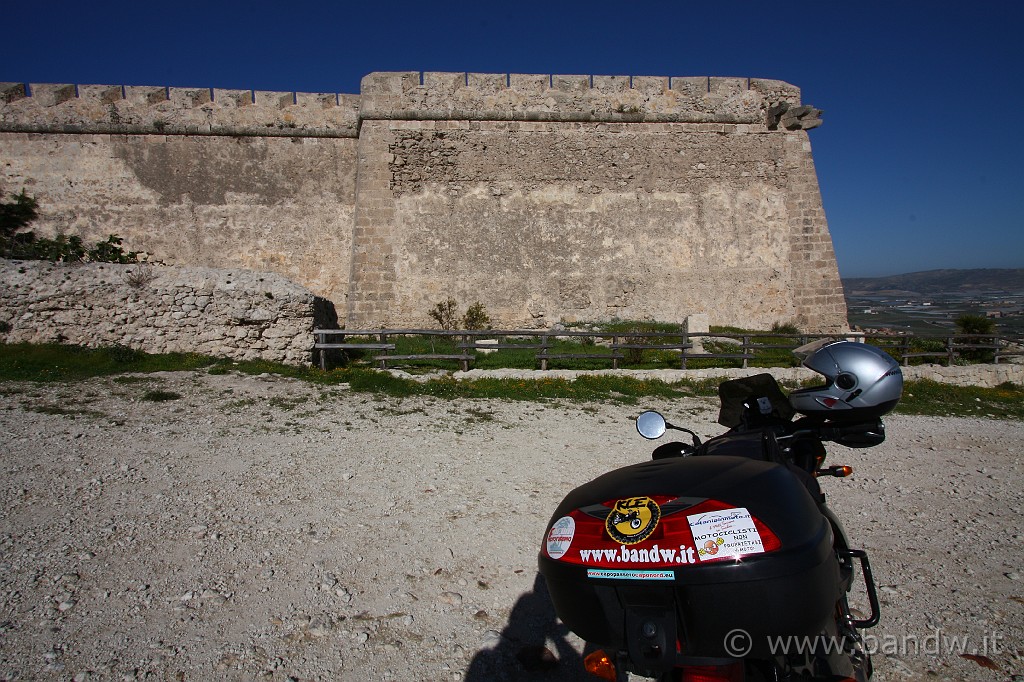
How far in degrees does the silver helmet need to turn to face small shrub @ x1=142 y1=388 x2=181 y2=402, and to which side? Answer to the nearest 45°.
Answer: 0° — it already faces it

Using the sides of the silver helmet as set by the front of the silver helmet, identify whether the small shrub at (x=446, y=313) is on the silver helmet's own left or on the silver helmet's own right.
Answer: on the silver helmet's own right

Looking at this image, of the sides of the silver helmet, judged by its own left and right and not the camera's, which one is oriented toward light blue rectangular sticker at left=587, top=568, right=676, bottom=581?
left

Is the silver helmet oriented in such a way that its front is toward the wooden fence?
no

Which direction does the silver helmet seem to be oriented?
to the viewer's left

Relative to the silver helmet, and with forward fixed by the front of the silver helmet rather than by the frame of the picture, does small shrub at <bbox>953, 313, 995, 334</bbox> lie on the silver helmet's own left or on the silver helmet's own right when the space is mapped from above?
on the silver helmet's own right

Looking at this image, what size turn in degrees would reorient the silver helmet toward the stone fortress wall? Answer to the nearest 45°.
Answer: approximately 45° to its right

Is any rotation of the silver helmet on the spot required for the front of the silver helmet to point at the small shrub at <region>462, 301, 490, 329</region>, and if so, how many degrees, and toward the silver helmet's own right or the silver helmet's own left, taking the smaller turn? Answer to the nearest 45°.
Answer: approximately 45° to the silver helmet's own right

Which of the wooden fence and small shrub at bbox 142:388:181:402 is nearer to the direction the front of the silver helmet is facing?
the small shrub

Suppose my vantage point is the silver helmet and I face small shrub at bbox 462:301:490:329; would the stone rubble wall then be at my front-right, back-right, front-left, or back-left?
front-left

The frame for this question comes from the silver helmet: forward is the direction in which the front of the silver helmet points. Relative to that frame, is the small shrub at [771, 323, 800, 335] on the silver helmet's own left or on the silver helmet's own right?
on the silver helmet's own right

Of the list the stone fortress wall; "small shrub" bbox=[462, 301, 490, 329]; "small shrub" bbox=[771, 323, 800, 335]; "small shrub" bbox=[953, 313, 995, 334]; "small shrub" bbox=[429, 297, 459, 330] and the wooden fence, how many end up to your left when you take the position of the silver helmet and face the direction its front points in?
0
